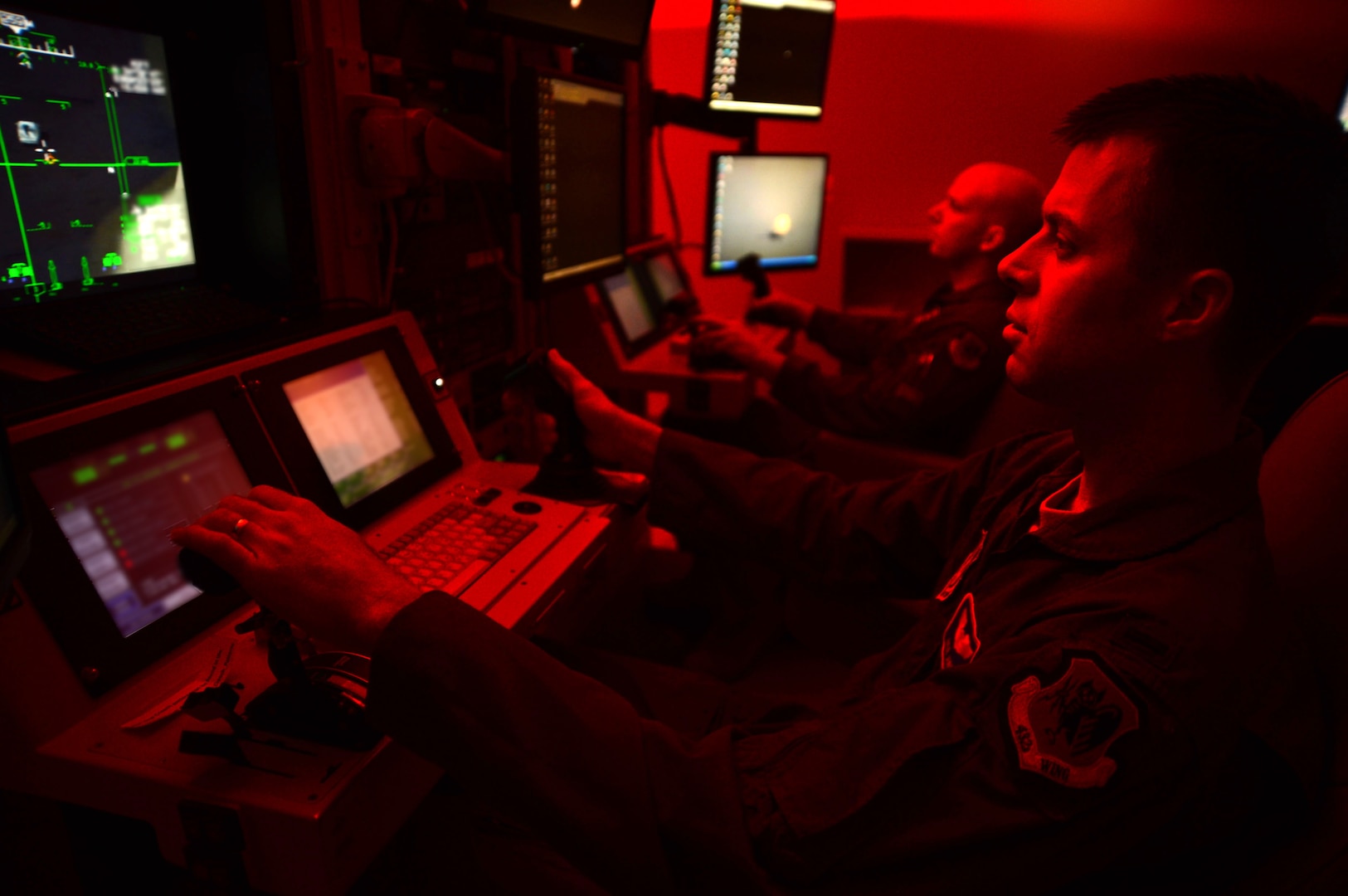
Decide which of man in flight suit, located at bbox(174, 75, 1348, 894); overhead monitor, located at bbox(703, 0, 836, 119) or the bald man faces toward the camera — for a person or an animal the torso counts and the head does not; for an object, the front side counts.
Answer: the overhead monitor

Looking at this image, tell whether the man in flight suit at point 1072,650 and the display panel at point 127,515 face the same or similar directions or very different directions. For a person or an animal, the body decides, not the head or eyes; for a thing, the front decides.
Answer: very different directions

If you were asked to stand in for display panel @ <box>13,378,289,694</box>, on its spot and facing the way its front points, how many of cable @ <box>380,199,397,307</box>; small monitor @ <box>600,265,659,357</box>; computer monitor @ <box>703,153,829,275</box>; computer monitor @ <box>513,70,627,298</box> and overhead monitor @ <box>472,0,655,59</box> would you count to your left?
5

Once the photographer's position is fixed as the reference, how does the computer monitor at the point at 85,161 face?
facing the viewer and to the right of the viewer

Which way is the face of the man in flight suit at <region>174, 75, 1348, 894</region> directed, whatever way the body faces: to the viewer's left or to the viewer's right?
to the viewer's left

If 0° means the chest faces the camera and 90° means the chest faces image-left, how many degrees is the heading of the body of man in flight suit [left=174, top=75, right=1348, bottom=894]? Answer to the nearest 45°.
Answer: approximately 90°

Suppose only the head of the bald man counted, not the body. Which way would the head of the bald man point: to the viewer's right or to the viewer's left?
to the viewer's left

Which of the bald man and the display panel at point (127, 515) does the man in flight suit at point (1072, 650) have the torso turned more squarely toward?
the display panel

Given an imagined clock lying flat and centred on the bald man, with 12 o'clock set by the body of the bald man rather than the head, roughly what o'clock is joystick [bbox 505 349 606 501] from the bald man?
The joystick is roughly at 10 o'clock from the bald man.

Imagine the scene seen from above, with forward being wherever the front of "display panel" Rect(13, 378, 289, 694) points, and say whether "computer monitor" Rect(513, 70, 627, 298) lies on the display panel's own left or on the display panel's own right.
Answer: on the display panel's own left

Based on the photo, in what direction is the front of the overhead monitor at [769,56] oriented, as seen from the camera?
facing the viewer

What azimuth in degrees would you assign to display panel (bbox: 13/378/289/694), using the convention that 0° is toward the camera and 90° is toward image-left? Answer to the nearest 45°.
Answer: approximately 315°

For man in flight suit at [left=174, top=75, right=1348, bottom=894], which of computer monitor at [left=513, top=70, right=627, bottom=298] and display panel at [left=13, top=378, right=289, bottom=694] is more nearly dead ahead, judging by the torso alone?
the display panel
